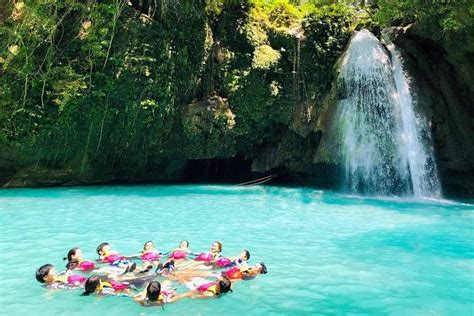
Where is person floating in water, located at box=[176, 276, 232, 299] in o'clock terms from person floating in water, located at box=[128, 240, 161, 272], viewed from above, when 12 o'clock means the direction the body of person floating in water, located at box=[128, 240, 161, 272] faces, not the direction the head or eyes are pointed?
person floating in water, located at box=[176, 276, 232, 299] is roughly at 11 o'clock from person floating in water, located at box=[128, 240, 161, 272].

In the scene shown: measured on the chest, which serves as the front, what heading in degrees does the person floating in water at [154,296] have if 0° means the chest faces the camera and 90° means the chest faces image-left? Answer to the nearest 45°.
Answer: approximately 180°

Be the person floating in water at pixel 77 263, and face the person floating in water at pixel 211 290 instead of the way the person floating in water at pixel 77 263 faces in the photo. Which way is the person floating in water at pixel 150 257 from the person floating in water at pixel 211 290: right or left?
left

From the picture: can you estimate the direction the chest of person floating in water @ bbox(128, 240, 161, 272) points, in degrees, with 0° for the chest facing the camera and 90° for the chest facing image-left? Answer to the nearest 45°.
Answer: approximately 0°

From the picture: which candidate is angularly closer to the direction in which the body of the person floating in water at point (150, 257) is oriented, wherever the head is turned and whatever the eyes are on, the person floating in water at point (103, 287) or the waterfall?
the person floating in water

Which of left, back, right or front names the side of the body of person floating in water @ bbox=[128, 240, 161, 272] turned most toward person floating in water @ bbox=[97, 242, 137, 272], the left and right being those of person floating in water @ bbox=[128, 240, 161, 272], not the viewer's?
right

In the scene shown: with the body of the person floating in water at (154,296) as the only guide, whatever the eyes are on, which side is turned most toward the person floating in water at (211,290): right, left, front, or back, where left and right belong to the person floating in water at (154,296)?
right

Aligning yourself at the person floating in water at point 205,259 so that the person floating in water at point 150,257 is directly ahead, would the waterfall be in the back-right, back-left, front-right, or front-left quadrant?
back-right

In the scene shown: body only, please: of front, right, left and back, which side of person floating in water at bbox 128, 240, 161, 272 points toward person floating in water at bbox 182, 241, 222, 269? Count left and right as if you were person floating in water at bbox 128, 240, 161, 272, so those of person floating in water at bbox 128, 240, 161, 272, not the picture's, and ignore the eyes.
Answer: left

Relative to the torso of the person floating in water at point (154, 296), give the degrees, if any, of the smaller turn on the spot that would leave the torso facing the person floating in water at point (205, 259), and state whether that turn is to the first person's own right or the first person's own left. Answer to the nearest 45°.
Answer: approximately 45° to the first person's own right
